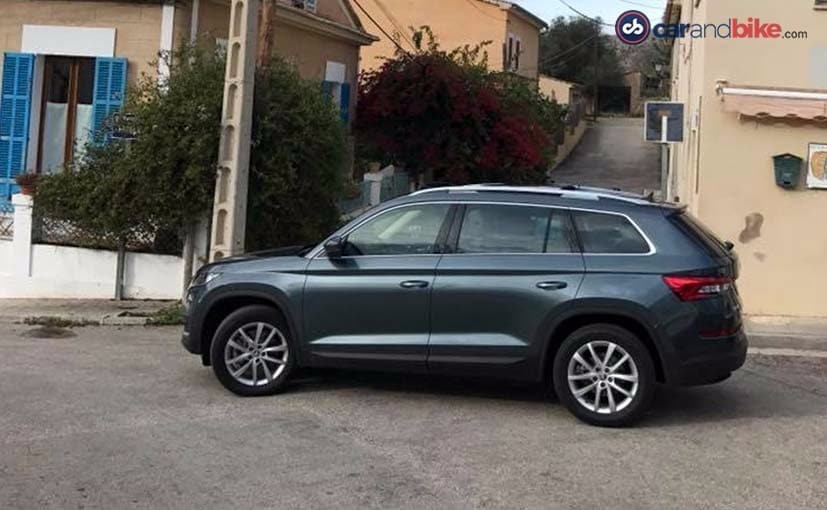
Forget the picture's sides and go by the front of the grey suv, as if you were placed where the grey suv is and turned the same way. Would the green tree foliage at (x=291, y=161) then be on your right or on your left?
on your right

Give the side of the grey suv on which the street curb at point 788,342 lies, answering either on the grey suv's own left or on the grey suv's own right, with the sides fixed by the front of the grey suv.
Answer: on the grey suv's own right

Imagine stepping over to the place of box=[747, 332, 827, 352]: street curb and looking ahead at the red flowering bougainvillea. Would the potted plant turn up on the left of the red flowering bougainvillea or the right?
left

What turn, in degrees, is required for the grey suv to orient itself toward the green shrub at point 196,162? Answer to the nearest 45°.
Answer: approximately 45° to its right

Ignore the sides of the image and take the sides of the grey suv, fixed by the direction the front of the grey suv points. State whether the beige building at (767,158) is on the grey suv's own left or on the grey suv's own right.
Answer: on the grey suv's own right

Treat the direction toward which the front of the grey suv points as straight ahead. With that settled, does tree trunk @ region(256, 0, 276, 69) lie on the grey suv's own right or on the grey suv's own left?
on the grey suv's own right

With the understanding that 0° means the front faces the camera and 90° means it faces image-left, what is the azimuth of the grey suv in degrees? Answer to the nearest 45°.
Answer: approximately 90°

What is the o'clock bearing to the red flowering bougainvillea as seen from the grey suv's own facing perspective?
The red flowering bougainvillea is roughly at 3 o'clock from the grey suv.

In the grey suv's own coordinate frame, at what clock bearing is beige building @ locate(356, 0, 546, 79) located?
The beige building is roughly at 3 o'clock from the grey suv.

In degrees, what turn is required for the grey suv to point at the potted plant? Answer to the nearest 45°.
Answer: approximately 45° to its right

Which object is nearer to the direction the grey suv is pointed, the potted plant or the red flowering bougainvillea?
the potted plant

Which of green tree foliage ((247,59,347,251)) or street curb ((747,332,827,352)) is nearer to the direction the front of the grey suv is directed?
the green tree foliage

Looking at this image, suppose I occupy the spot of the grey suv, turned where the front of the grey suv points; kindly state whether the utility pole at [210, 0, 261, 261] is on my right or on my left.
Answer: on my right
